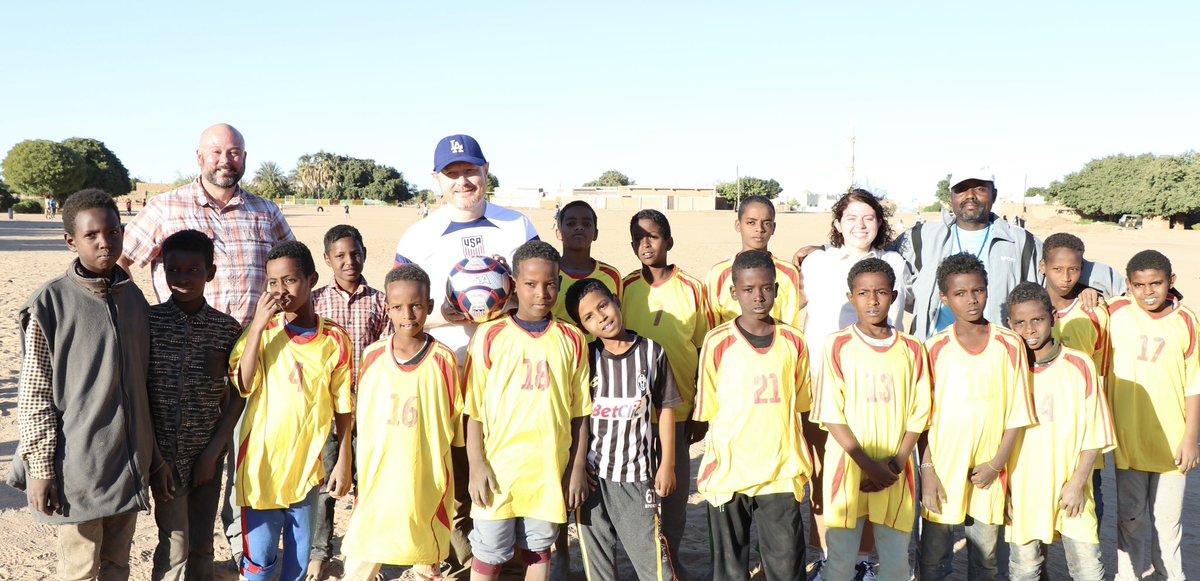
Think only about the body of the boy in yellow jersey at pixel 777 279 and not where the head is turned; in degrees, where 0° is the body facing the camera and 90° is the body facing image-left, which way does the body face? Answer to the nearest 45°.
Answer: approximately 0°

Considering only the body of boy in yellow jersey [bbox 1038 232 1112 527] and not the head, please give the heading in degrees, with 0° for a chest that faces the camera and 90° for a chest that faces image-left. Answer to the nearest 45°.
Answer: approximately 45°

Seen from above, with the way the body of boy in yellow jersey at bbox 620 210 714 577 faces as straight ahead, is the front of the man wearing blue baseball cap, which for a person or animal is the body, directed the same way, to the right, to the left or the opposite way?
the same way

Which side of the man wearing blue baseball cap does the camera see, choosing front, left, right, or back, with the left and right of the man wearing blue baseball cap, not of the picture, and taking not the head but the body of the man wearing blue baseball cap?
front

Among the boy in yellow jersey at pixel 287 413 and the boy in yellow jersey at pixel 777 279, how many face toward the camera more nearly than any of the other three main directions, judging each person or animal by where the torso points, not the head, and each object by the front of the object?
2

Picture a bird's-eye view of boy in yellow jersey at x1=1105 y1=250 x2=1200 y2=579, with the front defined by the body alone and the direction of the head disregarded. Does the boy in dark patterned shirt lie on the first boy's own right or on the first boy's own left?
on the first boy's own right

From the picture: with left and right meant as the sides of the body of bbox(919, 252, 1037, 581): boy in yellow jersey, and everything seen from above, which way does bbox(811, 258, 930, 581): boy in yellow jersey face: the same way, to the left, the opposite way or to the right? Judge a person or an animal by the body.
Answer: the same way

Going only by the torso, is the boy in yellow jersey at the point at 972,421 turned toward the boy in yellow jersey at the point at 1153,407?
no

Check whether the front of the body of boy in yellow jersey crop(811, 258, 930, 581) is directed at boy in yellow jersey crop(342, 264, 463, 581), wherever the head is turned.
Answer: no

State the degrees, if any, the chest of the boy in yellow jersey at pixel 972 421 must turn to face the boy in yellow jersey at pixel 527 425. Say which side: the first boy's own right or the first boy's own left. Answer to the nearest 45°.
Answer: approximately 45° to the first boy's own right

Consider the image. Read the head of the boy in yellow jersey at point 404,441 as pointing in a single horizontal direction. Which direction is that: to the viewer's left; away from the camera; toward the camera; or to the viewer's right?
toward the camera

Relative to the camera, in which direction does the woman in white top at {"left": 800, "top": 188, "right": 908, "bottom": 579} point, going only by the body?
toward the camera

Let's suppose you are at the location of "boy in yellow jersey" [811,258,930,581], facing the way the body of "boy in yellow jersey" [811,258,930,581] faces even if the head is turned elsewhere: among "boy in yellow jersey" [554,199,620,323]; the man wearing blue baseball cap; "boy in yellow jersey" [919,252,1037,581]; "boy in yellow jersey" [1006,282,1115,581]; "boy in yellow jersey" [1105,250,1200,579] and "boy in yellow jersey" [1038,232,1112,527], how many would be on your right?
2

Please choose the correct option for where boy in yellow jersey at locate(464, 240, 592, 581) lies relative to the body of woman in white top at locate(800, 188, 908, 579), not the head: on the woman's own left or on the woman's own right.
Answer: on the woman's own right

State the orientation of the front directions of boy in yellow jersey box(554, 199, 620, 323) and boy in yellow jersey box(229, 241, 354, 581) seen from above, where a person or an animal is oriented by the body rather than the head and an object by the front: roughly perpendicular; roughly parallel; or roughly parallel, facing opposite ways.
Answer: roughly parallel

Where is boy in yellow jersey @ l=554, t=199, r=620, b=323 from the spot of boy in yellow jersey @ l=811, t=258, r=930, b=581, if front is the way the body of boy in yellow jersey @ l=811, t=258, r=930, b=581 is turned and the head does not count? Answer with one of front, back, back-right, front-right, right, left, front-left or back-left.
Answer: right

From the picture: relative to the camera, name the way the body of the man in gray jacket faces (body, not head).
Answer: toward the camera

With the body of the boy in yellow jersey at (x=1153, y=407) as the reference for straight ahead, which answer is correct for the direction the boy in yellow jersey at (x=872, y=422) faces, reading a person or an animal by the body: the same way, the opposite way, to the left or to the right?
the same way

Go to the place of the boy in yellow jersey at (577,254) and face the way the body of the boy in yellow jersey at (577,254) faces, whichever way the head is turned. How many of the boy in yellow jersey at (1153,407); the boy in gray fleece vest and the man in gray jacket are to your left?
2
